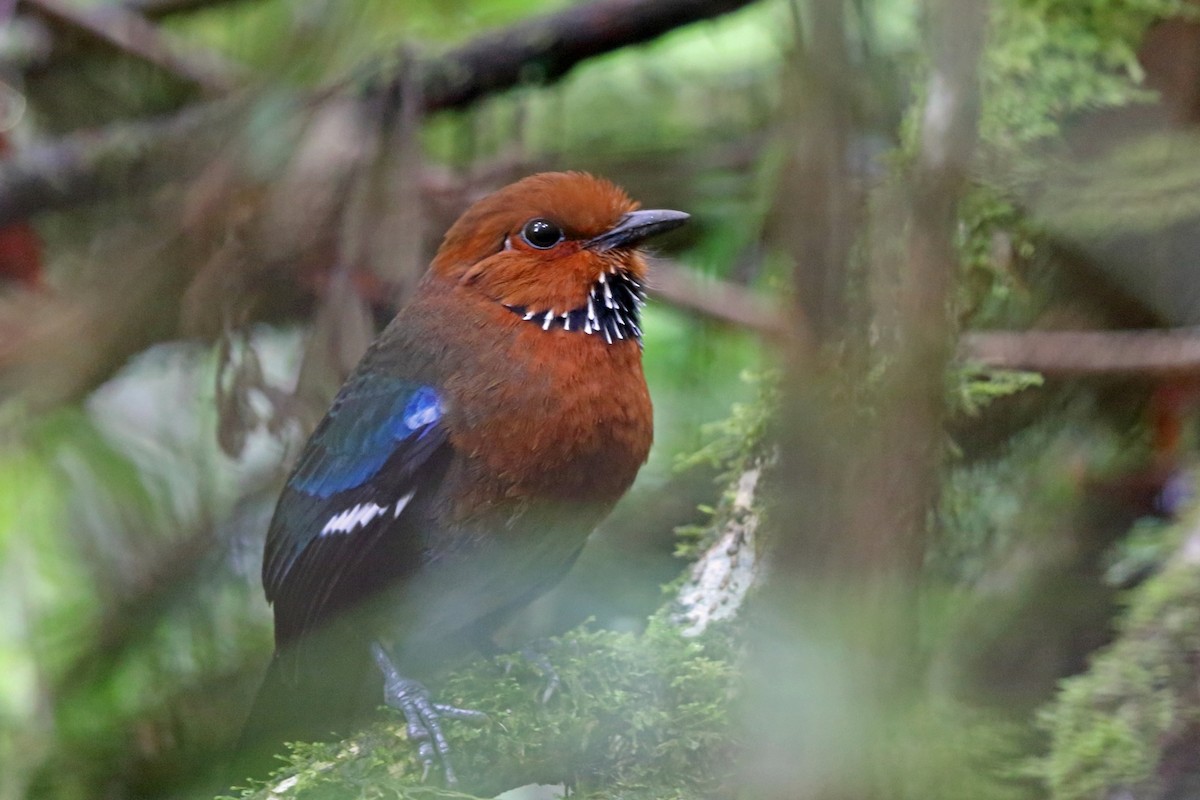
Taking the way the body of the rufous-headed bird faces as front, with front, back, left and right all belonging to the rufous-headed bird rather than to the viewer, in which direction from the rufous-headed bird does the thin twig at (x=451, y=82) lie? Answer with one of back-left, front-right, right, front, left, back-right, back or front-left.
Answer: left

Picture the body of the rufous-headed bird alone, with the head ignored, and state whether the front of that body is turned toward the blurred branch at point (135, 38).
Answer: no

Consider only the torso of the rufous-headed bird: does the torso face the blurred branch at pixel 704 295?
no

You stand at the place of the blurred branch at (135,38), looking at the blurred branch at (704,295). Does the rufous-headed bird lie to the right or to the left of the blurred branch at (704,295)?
right

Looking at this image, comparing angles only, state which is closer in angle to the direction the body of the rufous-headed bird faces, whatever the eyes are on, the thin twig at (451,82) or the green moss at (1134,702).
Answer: the green moss

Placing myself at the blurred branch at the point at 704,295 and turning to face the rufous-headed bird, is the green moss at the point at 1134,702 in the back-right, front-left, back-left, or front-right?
front-left

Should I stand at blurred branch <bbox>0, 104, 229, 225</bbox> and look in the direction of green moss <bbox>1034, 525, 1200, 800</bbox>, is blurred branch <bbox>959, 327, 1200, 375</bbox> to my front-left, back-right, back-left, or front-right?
front-left

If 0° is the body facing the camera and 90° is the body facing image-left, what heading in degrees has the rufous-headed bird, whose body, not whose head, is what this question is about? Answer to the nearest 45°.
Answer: approximately 270°
